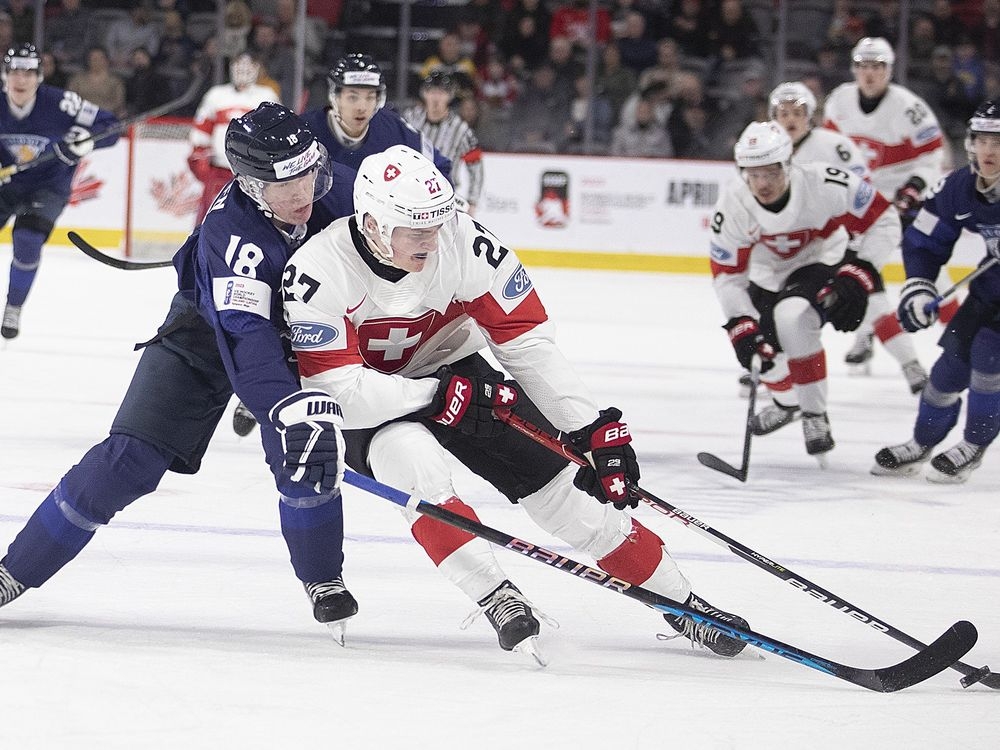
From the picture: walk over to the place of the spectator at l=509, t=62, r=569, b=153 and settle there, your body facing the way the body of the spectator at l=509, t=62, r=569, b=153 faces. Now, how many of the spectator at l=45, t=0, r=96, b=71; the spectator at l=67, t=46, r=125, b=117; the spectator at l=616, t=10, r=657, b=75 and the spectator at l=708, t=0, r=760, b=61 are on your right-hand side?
2

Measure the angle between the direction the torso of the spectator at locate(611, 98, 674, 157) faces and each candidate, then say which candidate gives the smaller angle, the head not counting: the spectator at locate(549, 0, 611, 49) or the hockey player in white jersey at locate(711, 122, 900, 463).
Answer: the hockey player in white jersey

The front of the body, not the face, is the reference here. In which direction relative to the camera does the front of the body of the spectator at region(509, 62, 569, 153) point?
toward the camera

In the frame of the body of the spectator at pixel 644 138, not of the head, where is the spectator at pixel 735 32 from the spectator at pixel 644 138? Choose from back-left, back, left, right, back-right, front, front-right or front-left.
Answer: back-left

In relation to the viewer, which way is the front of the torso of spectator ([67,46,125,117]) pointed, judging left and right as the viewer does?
facing the viewer

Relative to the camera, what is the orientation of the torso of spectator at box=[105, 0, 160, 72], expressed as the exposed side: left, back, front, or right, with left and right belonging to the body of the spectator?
front

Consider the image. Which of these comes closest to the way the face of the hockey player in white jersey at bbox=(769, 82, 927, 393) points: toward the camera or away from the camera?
toward the camera

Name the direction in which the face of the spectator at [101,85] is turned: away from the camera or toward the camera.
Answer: toward the camera

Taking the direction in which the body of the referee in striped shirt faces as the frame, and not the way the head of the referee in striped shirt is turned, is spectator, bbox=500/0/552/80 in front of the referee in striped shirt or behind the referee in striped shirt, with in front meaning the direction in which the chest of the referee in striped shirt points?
behind

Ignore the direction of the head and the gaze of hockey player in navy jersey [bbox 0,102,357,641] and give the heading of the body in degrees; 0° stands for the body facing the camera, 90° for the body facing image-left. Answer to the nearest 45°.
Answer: approximately 315°

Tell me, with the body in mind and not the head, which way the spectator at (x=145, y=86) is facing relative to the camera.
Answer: toward the camera

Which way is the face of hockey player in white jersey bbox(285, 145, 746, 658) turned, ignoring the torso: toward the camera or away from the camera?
toward the camera
